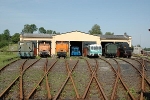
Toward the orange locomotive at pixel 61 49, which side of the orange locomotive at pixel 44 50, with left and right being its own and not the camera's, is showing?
left

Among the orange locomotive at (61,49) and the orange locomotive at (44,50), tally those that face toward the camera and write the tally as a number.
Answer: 2

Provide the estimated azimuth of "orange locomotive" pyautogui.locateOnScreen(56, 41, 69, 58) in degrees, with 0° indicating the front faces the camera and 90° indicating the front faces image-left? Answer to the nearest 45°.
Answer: approximately 0°

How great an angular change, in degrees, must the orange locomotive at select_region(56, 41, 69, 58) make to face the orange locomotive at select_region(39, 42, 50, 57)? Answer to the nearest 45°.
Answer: approximately 90° to its right
